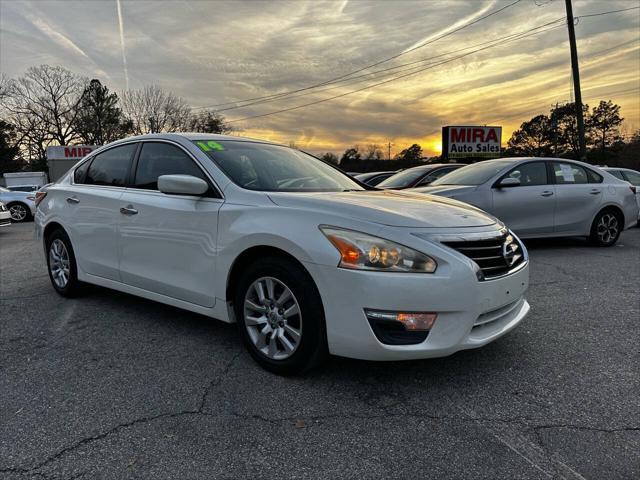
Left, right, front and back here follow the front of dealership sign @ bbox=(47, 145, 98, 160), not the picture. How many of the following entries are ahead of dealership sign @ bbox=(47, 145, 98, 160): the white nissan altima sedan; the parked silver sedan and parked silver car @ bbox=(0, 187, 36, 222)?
3

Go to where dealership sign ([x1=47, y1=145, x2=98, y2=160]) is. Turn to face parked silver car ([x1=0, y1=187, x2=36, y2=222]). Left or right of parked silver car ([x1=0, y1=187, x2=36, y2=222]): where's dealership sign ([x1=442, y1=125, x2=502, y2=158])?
left

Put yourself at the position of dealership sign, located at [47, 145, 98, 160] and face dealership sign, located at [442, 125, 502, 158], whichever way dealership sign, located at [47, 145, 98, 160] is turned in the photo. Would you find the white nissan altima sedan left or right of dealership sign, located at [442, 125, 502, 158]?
right

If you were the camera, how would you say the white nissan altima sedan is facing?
facing the viewer and to the right of the viewer

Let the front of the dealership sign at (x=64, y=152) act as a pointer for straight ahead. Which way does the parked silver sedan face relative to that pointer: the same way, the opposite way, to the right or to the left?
to the right

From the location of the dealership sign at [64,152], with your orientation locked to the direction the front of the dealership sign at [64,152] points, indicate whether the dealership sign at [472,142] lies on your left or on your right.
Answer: on your left

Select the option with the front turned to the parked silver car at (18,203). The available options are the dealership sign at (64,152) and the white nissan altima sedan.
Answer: the dealership sign

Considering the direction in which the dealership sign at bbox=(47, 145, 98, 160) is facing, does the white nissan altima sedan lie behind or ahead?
ahead

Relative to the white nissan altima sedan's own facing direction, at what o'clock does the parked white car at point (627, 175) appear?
The parked white car is roughly at 9 o'clock from the white nissan altima sedan.

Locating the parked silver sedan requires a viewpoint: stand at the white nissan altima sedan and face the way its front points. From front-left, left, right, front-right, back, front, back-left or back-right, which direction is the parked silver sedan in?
left

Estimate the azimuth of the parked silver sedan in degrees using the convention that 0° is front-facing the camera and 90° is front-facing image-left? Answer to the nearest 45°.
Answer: approximately 45°

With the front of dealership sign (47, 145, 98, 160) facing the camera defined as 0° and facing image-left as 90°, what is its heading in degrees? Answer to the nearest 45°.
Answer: approximately 0°

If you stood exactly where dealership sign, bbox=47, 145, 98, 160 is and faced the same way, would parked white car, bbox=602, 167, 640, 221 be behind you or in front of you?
in front

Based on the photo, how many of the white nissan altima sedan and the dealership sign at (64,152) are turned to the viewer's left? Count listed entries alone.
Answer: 0

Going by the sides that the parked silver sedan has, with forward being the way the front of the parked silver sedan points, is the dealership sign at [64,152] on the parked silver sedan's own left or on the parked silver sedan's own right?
on the parked silver sedan's own right
